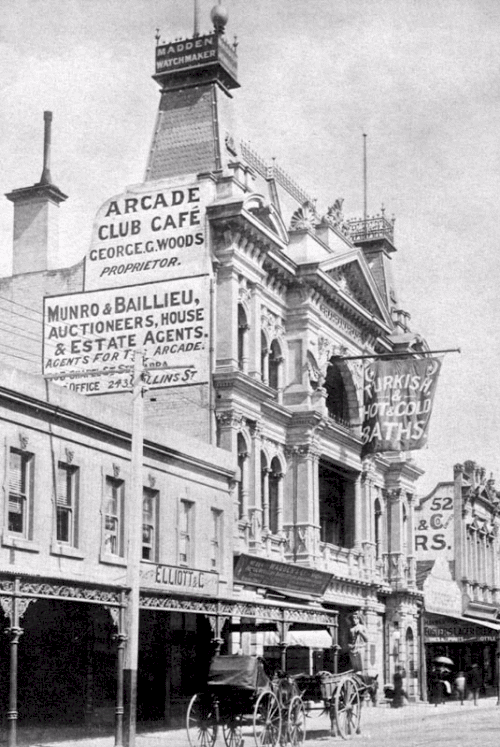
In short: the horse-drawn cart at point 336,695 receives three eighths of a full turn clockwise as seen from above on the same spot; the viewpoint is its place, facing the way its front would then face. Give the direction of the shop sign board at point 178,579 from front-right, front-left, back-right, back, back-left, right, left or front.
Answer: right

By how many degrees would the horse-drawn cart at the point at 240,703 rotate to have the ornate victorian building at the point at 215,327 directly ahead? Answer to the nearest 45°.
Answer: approximately 45° to its left

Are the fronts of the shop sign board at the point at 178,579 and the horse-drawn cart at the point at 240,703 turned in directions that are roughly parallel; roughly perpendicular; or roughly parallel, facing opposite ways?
roughly perpendicular

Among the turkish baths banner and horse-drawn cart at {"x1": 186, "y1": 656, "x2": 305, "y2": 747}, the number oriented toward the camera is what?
1

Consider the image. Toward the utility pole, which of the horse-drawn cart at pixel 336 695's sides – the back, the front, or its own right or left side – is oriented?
back

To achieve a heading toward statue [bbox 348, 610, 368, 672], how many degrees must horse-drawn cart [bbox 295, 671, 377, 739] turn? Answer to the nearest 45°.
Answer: approximately 45° to its left

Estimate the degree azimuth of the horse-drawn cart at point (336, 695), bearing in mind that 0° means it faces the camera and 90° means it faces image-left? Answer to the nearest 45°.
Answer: approximately 225°

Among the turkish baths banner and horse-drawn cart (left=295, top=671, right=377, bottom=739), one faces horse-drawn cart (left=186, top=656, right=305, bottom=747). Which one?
the turkish baths banner

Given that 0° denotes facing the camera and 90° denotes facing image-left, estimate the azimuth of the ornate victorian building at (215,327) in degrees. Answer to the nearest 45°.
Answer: approximately 315°

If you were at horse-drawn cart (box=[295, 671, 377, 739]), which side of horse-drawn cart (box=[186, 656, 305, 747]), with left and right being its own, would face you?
front

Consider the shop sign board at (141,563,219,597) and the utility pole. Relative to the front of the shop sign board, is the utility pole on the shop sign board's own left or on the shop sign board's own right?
on the shop sign board's own right

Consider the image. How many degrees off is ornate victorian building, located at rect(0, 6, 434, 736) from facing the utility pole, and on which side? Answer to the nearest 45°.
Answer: approximately 45° to its right

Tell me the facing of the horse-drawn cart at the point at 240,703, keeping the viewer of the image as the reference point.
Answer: facing away from the viewer and to the right of the viewer
